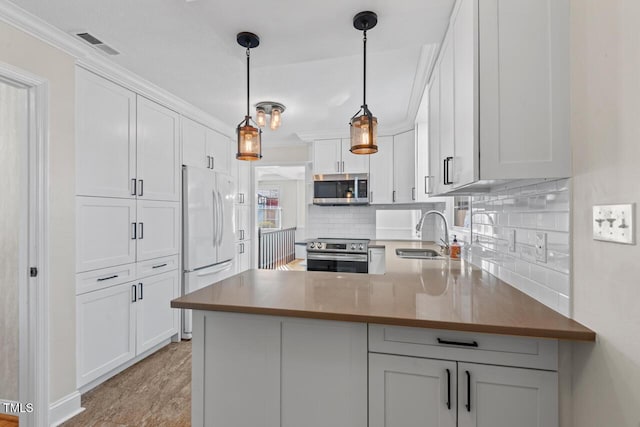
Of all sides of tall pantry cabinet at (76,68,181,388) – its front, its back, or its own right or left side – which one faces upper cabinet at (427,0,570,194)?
front

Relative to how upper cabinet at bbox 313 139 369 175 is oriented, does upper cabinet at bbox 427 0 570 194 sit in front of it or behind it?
in front

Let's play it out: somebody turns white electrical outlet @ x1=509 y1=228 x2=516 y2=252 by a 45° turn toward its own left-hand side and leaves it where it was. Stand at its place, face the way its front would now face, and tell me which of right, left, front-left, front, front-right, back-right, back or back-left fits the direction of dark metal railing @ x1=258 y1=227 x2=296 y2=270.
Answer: back-right

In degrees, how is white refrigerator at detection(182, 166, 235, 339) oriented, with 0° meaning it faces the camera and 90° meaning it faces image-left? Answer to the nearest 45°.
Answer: approximately 315°

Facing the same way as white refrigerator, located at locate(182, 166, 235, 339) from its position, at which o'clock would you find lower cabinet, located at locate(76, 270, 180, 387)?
The lower cabinet is roughly at 3 o'clock from the white refrigerator.

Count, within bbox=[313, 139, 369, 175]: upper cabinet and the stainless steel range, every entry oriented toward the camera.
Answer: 2

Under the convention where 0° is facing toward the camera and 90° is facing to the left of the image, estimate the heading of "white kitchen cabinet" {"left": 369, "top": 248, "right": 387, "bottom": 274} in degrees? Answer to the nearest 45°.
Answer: approximately 0°

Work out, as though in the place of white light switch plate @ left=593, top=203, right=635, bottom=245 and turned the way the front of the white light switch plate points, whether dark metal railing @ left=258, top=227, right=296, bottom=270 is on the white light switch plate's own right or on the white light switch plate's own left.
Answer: on the white light switch plate's own right

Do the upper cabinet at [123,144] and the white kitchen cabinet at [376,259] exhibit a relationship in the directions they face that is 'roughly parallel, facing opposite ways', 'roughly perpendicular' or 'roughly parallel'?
roughly perpendicular

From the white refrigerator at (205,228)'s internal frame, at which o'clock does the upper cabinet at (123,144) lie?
The upper cabinet is roughly at 3 o'clock from the white refrigerator.

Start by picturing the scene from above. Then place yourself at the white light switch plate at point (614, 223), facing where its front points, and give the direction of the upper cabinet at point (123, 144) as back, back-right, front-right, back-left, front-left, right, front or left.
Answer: front-right

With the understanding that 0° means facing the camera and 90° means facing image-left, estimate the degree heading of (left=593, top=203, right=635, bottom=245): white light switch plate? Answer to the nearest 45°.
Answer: approximately 45°
